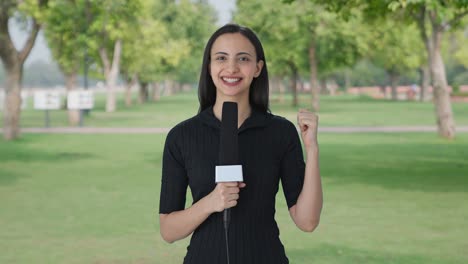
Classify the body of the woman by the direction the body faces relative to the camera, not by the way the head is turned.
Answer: toward the camera

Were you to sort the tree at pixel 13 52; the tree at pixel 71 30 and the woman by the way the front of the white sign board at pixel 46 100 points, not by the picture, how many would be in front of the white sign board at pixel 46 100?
2

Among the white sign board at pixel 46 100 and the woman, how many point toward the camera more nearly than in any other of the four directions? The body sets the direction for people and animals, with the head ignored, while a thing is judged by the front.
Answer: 2

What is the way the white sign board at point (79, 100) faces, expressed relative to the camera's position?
facing the viewer

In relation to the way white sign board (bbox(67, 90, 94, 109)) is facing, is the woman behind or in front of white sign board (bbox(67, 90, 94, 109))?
in front

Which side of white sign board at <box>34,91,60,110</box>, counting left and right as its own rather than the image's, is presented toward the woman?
front

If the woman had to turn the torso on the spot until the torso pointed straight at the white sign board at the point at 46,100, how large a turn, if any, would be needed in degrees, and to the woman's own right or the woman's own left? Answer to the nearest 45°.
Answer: approximately 180°

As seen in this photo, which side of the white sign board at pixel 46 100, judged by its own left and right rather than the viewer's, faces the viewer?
front

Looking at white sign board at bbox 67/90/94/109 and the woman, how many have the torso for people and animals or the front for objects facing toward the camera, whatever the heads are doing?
2

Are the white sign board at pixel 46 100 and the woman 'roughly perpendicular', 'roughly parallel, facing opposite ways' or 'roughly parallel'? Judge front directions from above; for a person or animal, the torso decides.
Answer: roughly parallel

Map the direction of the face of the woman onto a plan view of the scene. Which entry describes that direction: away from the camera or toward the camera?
toward the camera

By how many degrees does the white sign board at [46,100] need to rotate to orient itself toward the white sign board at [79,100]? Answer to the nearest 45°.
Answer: approximately 90° to its left

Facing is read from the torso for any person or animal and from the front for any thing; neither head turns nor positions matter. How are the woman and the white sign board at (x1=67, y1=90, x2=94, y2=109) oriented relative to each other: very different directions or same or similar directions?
same or similar directions

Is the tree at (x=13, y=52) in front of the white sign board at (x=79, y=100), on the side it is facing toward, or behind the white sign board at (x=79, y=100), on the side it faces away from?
in front

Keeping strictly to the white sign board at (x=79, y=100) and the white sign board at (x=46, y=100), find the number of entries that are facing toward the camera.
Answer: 2

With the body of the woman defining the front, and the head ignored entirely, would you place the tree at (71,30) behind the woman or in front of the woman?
behind

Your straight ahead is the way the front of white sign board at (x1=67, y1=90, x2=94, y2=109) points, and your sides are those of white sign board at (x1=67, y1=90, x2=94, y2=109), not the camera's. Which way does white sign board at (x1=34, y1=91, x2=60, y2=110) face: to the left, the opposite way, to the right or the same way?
the same way
